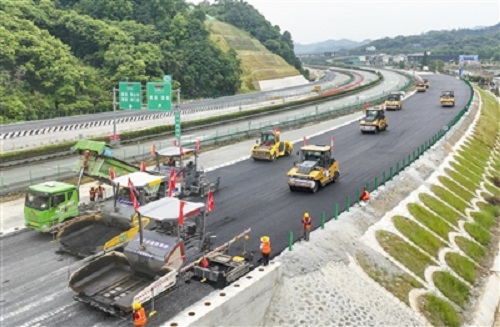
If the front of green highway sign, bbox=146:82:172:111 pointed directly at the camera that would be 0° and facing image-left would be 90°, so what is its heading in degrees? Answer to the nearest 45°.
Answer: approximately 0°

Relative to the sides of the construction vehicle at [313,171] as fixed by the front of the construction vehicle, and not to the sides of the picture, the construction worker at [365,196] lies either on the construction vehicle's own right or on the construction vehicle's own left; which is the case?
on the construction vehicle's own left

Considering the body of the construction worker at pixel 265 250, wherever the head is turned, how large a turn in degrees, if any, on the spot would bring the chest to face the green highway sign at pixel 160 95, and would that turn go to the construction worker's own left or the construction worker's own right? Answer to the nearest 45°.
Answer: approximately 90° to the construction worker's own right

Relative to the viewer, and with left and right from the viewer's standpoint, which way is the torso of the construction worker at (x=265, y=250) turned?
facing to the left of the viewer
